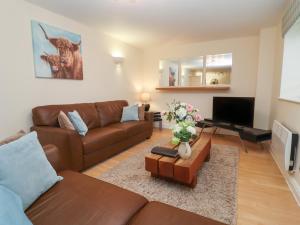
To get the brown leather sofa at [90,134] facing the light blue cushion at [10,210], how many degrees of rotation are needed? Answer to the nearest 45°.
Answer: approximately 45° to its right

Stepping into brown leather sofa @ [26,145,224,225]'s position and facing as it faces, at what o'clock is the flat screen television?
The flat screen television is roughly at 12 o'clock from the brown leather sofa.

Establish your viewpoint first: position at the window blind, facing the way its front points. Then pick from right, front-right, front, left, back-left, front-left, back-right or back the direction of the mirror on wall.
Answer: front-right

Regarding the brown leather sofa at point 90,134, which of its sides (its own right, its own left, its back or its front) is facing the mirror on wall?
left

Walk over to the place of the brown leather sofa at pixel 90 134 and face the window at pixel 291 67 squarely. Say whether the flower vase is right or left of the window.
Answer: right

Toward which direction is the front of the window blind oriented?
to the viewer's left

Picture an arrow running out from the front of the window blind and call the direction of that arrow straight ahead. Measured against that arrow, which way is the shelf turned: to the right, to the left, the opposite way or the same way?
to the left
